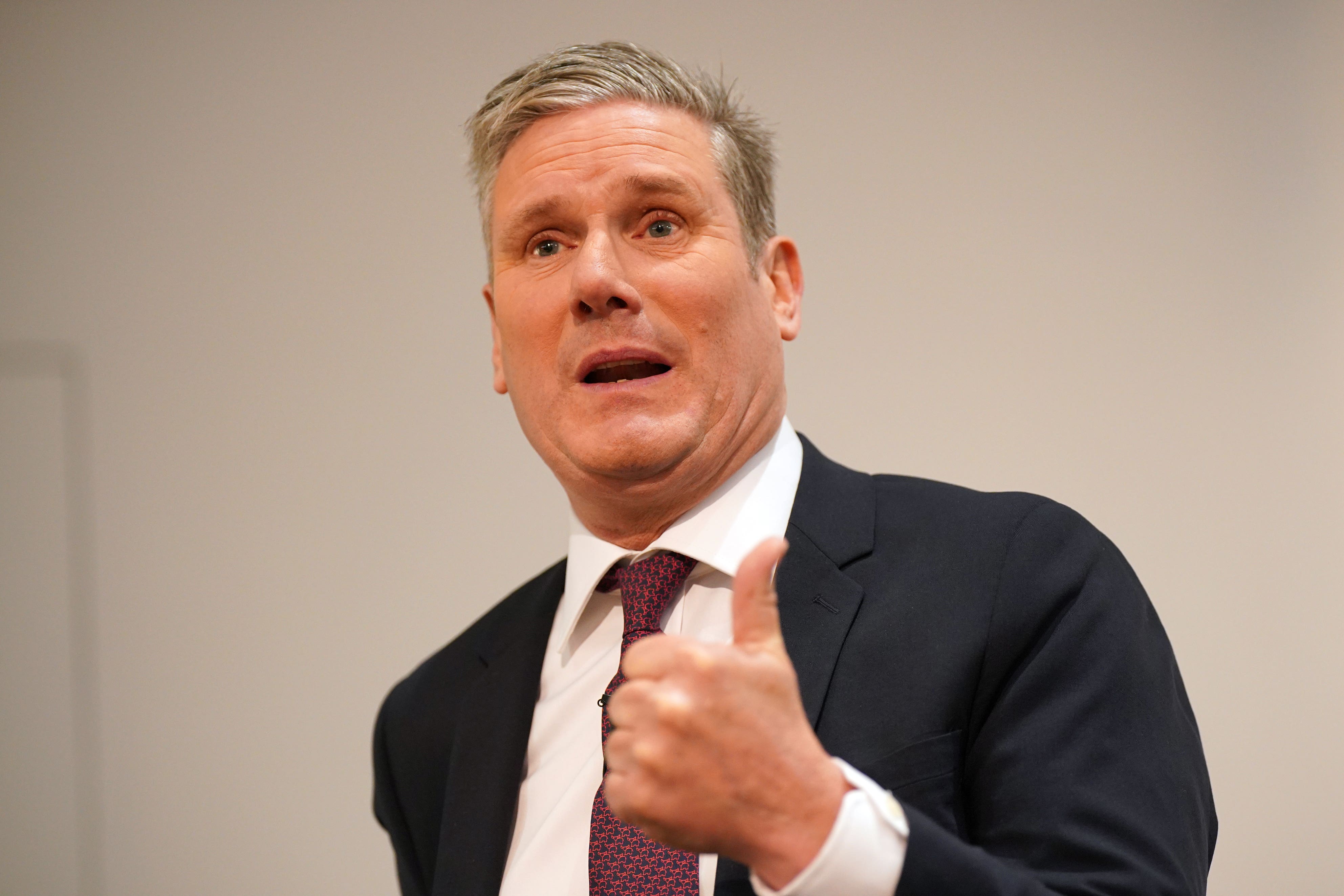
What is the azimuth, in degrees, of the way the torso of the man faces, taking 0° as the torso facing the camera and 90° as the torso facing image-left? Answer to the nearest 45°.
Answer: approximately 45°

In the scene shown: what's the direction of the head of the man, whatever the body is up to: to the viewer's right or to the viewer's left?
to the viewer's left
